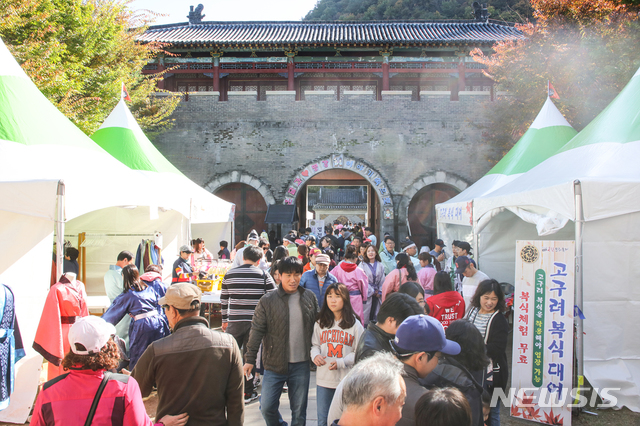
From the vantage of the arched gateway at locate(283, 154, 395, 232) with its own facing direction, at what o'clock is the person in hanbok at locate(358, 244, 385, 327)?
The person in hanbok is roughly at 12 o'clock from the arched gateway.

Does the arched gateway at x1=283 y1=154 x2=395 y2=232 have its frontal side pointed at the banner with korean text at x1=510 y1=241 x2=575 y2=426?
yes

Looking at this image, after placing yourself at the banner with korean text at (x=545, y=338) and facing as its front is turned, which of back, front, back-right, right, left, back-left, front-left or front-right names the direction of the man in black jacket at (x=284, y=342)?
front-right

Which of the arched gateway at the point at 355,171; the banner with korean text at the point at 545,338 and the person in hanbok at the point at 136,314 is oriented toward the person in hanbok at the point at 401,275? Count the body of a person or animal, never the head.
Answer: the arched gateway

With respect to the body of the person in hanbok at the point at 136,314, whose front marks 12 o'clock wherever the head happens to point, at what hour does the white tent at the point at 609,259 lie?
The white tent is roughly at 5 o'clock from the person in hanbok.

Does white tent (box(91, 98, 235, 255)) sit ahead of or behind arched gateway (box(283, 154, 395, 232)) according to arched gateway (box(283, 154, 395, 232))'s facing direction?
ahead

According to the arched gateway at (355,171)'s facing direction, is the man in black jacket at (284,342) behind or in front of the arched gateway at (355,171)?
in front

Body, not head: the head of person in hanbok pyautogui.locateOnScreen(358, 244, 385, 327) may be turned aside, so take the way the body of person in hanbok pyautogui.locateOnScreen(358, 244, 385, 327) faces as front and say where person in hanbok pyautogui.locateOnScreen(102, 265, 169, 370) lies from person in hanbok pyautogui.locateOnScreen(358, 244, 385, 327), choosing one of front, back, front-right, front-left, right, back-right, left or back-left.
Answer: front-right

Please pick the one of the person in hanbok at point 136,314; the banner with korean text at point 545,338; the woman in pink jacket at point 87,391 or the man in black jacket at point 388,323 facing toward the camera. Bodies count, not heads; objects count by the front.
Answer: the banner with korean text

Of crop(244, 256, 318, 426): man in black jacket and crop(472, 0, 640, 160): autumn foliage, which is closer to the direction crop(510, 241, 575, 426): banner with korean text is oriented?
the man in black jacket

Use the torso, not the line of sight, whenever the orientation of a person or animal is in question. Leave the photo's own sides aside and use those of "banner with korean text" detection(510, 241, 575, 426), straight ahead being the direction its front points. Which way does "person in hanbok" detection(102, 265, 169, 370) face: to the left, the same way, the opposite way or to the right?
to the right

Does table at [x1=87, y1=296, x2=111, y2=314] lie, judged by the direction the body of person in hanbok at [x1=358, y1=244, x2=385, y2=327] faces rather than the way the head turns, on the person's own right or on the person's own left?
on the person's own right
